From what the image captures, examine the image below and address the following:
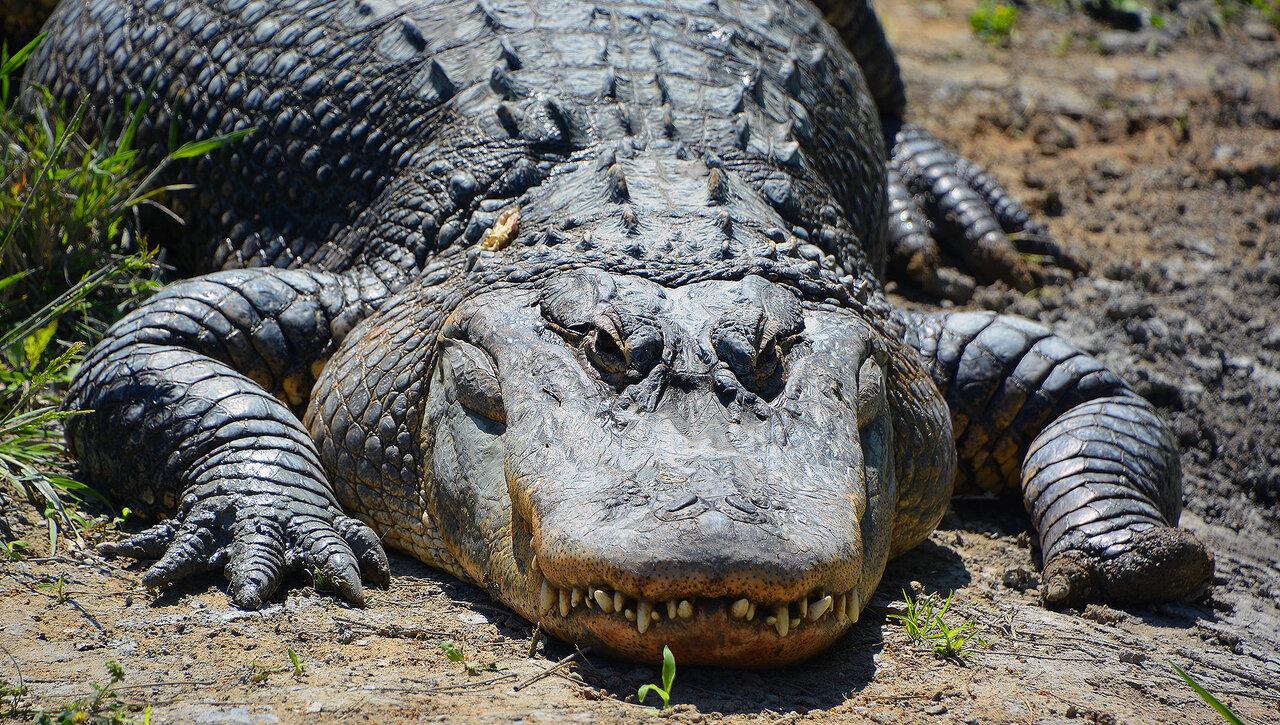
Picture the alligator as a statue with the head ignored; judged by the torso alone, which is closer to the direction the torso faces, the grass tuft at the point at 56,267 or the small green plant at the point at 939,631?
the small green plant

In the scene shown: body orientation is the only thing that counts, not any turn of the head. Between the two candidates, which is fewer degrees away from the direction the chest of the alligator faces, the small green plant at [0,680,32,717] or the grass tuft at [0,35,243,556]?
the small green plant

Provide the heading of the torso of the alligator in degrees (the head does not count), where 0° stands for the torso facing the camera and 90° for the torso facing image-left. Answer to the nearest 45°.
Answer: approximately 0°

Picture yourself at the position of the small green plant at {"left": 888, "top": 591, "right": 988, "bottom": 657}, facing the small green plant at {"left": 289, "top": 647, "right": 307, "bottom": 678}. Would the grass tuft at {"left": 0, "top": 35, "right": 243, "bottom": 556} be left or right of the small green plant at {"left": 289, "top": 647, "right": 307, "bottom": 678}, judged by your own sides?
right

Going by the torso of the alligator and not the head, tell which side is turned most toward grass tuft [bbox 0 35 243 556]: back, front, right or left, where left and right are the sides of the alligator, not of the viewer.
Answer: right

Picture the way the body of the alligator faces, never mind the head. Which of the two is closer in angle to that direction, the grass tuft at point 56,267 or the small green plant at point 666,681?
the small green plant

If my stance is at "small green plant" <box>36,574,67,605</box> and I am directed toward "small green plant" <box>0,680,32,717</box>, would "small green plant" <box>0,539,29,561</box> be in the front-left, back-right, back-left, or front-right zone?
back-right

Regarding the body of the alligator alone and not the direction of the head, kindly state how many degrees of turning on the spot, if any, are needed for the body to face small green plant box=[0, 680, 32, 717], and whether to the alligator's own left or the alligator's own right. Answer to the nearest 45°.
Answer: approximately 45° to the alligator's own right
